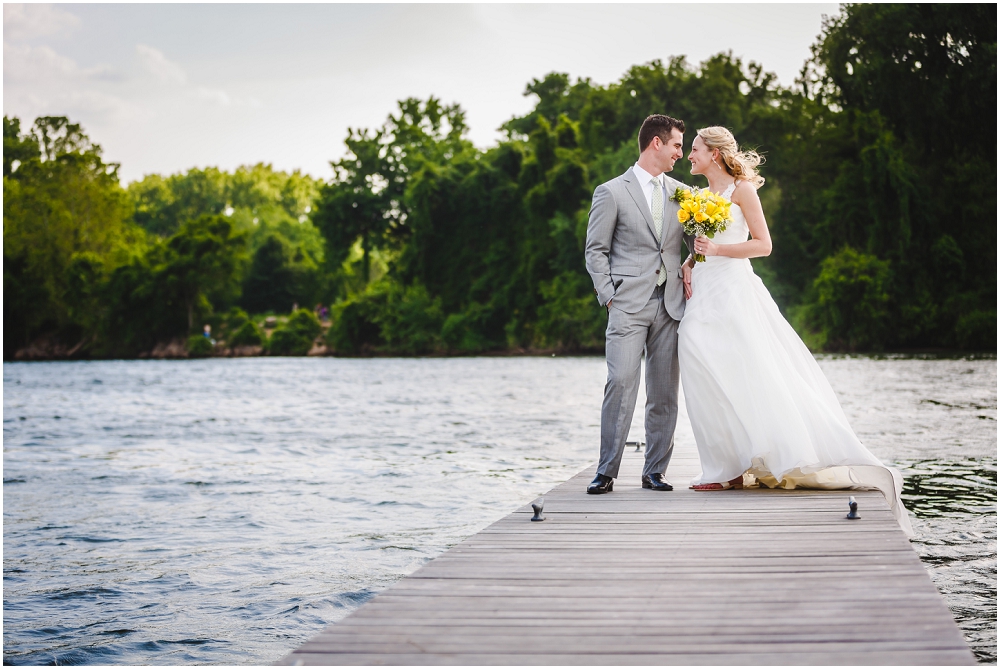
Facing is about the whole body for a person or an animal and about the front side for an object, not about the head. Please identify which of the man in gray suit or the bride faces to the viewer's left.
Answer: the bride

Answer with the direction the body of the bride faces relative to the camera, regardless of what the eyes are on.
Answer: to the viewer's left

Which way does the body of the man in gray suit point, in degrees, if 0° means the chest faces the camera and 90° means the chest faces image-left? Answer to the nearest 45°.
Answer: approximately 315°
